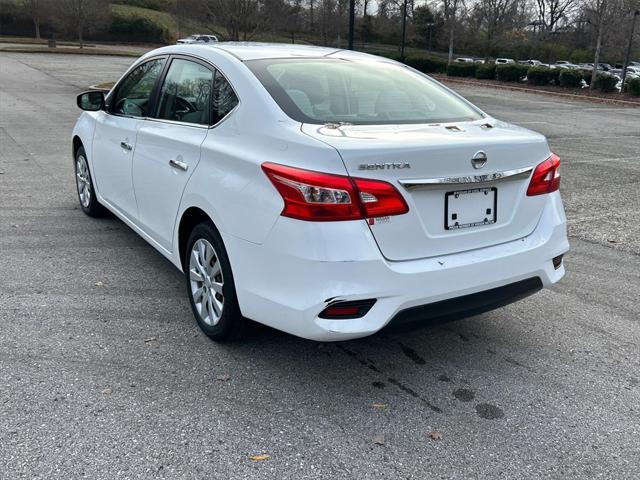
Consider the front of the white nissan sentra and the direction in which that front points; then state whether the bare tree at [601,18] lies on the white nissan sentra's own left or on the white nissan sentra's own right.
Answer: on the white nissan sentra's own right

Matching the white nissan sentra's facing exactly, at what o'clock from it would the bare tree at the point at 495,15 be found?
The bare tree is roughly at 2 o'clock from the white nissan sentra.

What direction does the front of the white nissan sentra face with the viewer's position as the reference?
facing away from the viewer and to the left of the viewer
